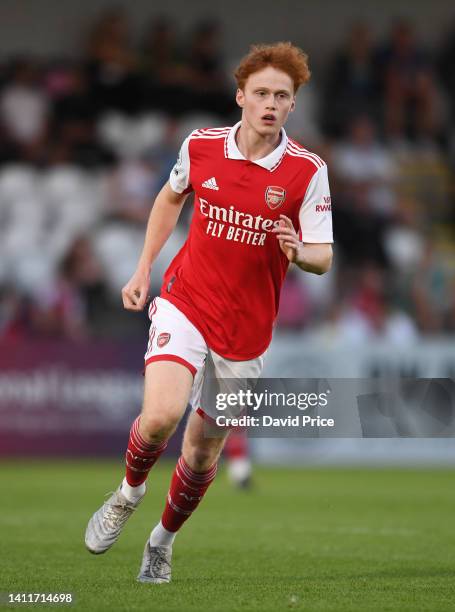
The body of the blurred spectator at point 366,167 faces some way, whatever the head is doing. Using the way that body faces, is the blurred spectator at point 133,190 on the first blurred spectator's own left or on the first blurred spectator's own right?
on the first blurred spectator's own right

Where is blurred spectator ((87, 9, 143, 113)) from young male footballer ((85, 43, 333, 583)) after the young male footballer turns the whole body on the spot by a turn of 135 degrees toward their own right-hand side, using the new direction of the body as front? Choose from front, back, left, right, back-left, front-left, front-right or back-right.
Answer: front-right

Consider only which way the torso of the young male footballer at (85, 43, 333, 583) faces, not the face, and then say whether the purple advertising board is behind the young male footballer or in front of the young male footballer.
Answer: behind

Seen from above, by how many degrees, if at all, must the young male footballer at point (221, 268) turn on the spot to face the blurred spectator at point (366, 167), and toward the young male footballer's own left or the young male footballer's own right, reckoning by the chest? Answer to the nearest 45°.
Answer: approximately 180°

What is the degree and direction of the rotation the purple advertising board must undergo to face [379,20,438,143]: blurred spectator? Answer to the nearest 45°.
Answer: approximately 135° to its left

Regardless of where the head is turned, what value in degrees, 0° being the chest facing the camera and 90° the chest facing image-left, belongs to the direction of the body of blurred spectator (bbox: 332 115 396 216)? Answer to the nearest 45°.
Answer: approximately 0°

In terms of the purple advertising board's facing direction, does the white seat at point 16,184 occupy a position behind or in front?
behind

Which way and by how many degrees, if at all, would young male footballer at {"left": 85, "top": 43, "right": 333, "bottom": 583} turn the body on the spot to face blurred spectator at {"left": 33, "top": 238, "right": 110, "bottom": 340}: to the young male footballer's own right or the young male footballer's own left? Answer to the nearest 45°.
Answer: approximately 180°

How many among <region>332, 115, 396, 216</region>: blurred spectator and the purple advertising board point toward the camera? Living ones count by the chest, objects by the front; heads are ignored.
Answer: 2

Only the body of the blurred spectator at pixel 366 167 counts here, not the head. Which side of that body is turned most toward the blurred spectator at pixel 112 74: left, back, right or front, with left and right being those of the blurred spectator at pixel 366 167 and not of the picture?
right
